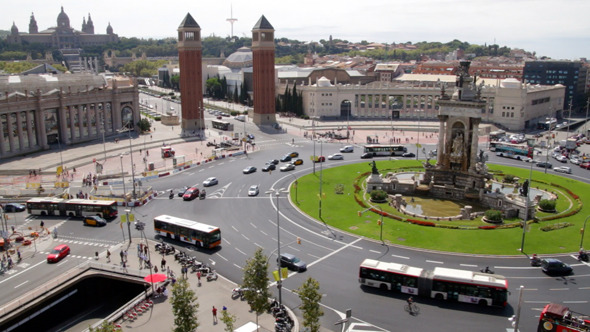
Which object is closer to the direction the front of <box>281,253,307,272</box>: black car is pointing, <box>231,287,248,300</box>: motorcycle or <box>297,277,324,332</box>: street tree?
the street tree

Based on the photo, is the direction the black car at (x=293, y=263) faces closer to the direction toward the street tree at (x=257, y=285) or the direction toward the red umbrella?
the street tree

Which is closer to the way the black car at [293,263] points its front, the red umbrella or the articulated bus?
the articulated bus

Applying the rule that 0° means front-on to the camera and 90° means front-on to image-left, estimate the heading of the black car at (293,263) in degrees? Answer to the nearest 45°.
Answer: approximately 315°

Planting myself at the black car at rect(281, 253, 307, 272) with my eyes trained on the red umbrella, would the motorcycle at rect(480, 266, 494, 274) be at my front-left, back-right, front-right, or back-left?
back-left

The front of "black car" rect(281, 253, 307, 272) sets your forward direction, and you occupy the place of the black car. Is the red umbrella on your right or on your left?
on your right

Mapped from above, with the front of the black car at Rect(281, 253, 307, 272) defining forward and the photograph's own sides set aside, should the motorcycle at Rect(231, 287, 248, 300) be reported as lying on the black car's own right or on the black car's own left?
on the black car's own right

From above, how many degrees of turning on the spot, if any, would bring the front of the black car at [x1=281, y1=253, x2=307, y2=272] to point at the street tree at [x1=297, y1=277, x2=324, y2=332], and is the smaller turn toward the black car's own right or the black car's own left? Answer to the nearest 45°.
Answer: approximately 45° to the black car's own right
